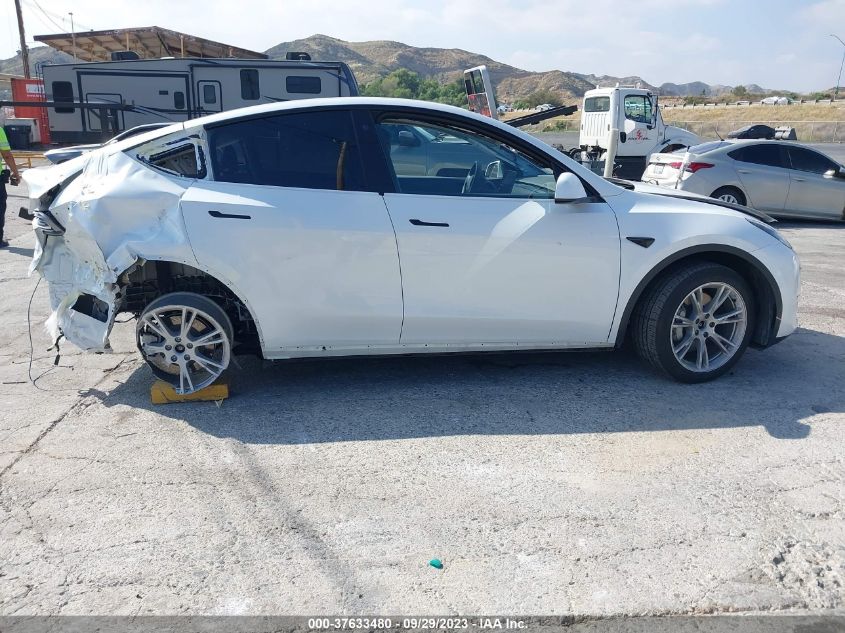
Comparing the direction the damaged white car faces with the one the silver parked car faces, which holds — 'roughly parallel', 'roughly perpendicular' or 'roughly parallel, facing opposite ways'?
roughly parallel

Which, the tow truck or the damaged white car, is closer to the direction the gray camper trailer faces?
the tow truck

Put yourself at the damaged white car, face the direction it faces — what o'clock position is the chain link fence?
The chain link fence is roughly at 10 o'clock from the damaged white car.

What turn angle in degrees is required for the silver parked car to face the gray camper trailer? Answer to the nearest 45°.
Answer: approximately 135° to its left

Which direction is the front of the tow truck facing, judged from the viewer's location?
facing away from the viewer and to the right of the viewer

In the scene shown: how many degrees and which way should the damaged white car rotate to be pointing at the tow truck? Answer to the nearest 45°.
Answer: approximately 90° to its left

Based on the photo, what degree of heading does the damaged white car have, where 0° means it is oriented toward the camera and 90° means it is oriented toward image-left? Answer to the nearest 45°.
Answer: approximately 270°

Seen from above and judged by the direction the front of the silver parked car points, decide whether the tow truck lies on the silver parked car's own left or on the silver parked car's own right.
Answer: on the silver parked car's own left

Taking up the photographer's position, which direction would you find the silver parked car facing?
facing away from the viewer and to the right of the viewer

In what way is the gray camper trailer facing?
to the viewer's right

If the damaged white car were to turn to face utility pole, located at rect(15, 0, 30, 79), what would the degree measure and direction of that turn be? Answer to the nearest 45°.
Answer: approximately 135° to its left

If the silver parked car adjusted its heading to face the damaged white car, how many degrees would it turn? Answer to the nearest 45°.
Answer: approximately 135° to its right
